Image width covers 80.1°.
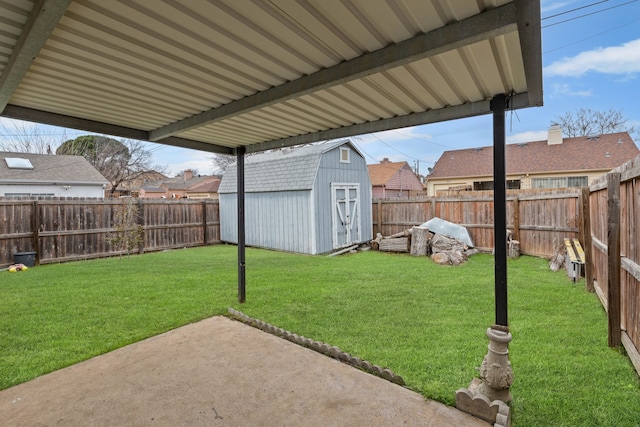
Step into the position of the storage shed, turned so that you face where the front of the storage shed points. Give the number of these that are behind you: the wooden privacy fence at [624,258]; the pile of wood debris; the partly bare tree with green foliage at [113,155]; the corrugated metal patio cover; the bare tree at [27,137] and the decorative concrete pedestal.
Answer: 2

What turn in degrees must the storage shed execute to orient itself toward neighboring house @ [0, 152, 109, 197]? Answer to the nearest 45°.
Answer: approximately 180°

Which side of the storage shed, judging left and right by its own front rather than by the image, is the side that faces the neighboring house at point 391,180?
left

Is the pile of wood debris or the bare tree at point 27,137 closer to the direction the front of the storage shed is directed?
the pile of wood debris

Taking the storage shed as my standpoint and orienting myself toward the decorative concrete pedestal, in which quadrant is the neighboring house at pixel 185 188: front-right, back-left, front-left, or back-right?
back-right

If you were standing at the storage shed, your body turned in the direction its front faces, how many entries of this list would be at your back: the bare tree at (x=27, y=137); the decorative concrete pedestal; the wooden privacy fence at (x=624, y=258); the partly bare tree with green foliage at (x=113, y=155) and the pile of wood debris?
2

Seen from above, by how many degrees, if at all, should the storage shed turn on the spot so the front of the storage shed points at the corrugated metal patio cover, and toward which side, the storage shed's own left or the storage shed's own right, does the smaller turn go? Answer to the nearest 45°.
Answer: approximately 45° to the storage shed's own right

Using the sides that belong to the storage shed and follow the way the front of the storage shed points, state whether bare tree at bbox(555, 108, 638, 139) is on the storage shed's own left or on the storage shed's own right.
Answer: on the storage shed's own left

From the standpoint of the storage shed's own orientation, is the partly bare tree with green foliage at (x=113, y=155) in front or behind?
behind

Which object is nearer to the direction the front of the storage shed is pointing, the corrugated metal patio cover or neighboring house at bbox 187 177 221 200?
the corrugated metal patio cover

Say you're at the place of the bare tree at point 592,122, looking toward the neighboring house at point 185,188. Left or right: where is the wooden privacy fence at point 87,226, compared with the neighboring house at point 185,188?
left

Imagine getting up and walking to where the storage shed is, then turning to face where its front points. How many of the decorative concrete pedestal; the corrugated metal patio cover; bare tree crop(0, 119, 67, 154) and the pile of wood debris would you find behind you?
1

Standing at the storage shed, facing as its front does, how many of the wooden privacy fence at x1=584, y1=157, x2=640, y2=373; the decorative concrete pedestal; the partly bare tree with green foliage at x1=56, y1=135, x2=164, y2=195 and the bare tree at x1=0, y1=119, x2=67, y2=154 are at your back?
2

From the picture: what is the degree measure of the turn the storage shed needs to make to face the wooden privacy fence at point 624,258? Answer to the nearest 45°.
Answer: approximately 45° to its right

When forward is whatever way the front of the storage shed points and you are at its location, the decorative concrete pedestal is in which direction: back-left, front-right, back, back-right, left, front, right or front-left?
front-right

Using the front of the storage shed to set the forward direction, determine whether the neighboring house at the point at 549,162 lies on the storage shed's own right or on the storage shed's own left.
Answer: on the storage shed's own left

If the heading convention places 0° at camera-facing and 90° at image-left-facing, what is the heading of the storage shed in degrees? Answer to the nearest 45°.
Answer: approximately 315°

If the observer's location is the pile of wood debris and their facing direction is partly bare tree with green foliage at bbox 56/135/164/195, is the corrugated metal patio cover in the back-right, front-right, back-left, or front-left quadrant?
back-left

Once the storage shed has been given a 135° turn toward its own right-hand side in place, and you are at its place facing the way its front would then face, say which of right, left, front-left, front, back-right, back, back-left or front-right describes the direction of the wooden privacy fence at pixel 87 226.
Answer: front
